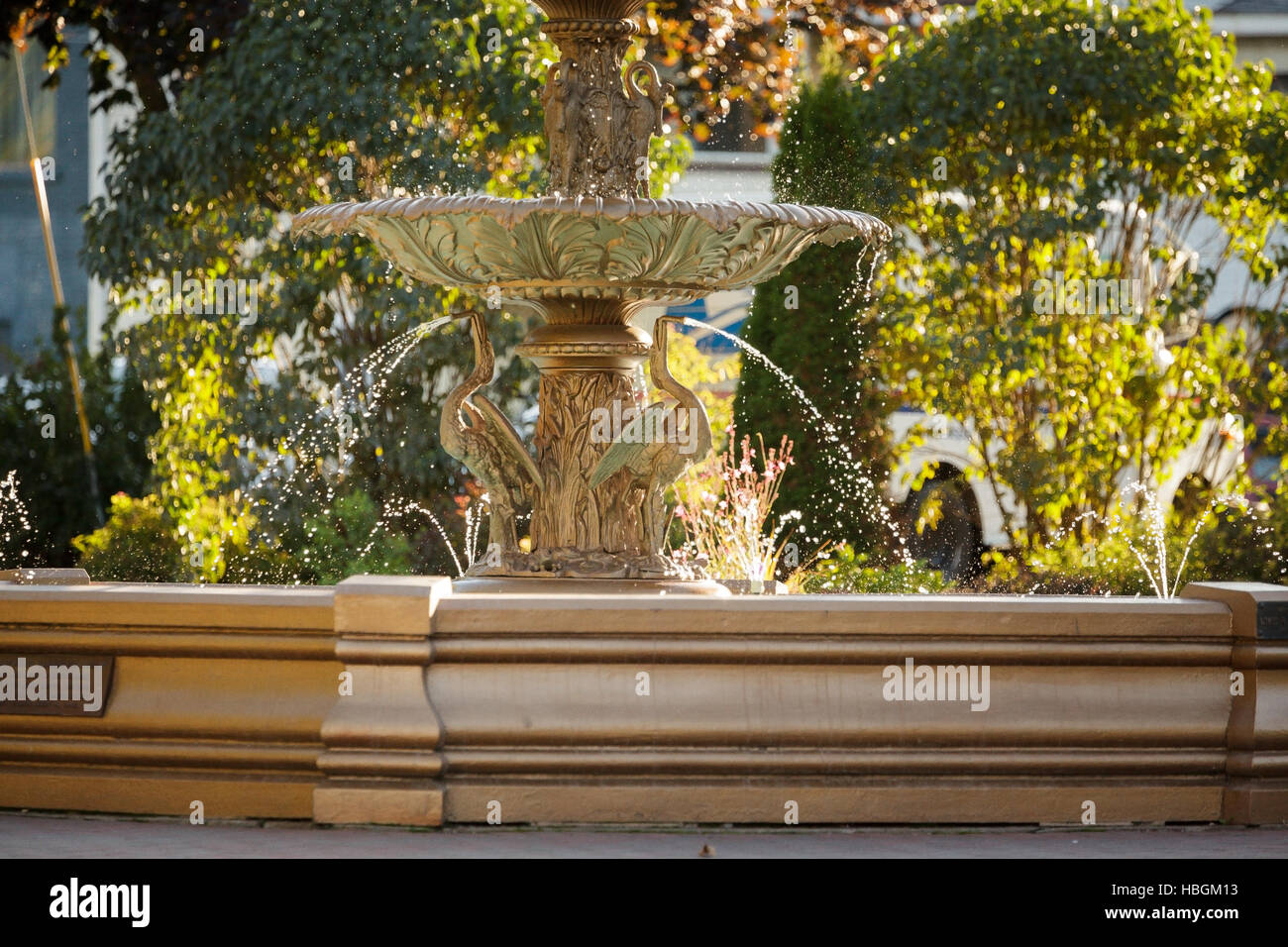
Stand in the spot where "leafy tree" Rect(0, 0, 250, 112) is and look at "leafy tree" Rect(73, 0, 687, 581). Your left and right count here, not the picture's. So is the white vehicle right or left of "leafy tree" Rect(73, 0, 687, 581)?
left
